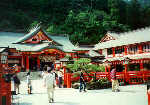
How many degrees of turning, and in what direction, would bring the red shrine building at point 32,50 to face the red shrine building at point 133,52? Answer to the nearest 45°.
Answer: approximately 45° to its left

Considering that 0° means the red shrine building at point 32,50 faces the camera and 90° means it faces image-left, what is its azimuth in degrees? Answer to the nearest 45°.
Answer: approximately 315°
